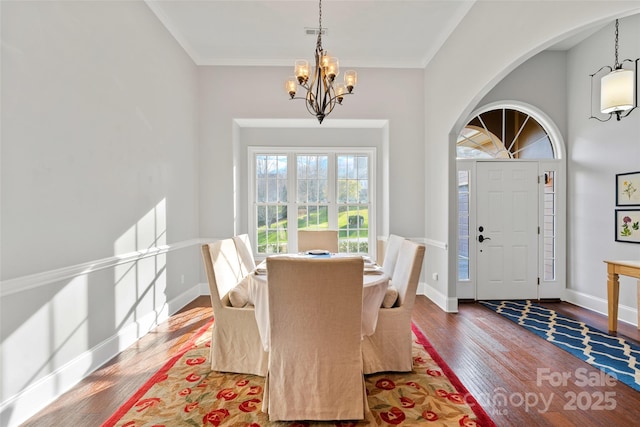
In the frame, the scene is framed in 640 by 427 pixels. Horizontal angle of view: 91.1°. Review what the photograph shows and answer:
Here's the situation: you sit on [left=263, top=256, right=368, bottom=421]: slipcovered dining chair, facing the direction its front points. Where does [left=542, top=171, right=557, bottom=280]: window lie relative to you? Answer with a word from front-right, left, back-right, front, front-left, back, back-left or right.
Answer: front-right

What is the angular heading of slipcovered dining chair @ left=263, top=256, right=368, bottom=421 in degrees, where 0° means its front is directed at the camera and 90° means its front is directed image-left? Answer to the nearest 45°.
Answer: approximately 180°

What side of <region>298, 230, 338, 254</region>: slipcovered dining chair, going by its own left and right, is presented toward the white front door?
left

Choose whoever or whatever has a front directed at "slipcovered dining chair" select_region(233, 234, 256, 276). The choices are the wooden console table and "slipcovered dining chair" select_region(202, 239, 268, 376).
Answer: the wooden console table

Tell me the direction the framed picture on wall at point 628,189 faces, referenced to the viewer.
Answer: facing the viewer and to the left of the viewer

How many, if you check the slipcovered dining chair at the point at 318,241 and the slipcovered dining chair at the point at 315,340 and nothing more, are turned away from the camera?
1

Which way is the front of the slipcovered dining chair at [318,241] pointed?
toward the camera

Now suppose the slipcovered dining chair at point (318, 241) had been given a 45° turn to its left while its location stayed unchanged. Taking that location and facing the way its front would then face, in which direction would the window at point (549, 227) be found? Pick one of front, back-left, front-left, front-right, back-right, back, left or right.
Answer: front-left

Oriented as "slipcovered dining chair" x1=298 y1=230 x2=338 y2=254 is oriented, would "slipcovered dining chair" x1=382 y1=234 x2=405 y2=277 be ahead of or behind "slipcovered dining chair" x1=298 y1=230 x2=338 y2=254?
ahead

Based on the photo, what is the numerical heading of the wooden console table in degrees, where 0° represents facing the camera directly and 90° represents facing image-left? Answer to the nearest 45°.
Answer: approximately 45°

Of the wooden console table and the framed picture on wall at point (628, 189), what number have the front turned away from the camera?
0

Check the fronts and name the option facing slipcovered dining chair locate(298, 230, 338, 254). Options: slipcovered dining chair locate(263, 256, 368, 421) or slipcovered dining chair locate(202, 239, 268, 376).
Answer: slipcovered dining chair locate(263, 256, 368, 421)

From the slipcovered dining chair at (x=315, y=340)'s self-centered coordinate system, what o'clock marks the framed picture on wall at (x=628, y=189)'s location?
The framed picture on wall is roughly at 2 o'clock from the slipcovered dining chair.

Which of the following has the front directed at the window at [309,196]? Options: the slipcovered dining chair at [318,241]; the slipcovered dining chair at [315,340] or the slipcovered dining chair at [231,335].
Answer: the slipcovered dining chair at [315,340]

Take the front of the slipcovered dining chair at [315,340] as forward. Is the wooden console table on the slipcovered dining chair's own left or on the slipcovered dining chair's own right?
on the slipcovered dining chair's own right

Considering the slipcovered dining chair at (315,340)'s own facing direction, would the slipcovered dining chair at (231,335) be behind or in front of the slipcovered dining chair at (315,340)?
in front

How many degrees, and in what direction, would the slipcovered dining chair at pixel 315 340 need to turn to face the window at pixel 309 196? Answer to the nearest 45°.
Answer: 0° — it already faces it
